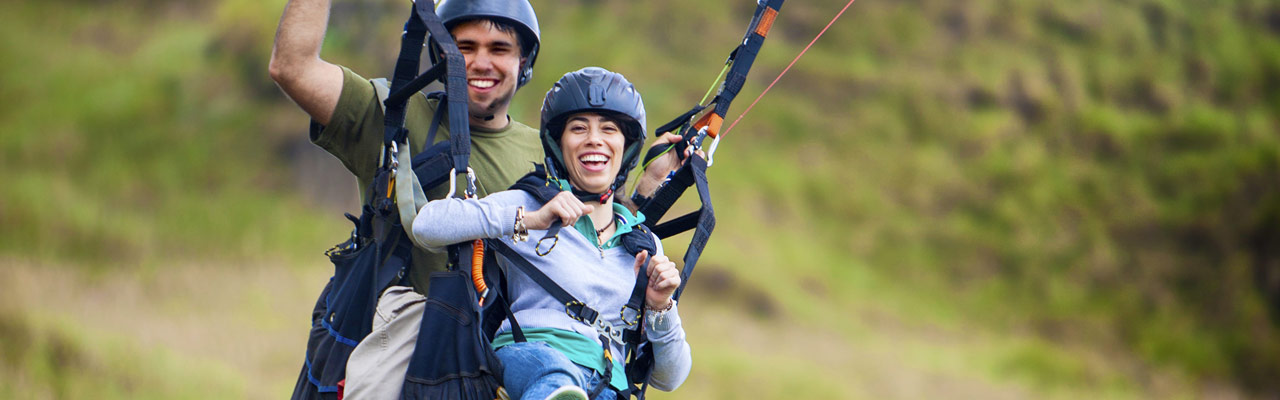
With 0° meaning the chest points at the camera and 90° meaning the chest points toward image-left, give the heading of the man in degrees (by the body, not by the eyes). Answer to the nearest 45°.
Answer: approximately 315°

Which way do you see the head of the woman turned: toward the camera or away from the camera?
toward the camera

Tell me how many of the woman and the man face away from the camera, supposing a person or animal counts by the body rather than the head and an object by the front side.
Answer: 0

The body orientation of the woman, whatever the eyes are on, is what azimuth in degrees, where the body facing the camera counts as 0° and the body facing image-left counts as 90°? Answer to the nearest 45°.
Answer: approximately 0°
